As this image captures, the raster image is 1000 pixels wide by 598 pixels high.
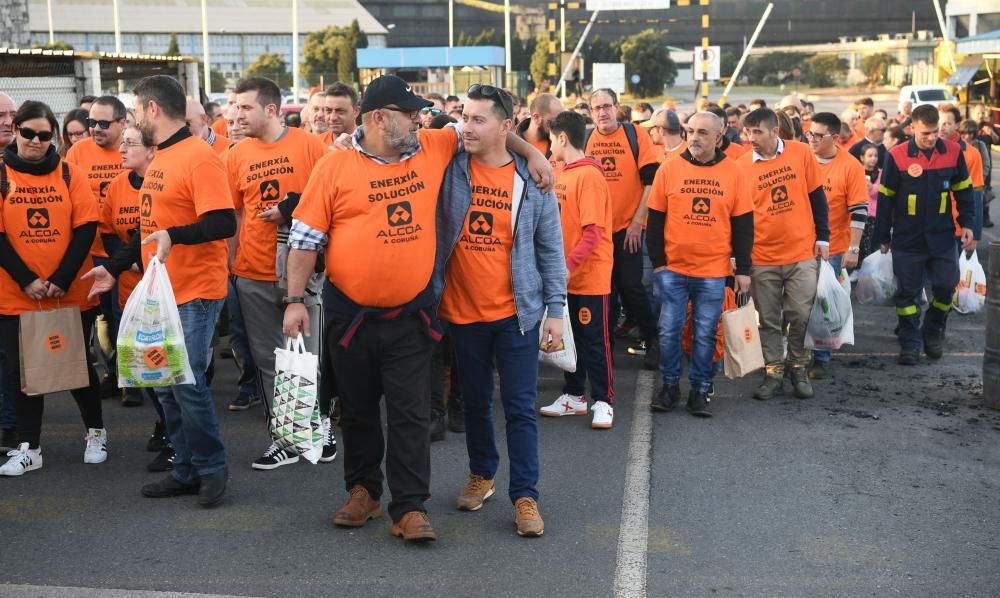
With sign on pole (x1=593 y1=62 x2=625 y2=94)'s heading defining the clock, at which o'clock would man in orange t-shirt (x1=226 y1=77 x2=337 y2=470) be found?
The man in orange t-shirt is roughly at 12 o'clock from the sign on pole.

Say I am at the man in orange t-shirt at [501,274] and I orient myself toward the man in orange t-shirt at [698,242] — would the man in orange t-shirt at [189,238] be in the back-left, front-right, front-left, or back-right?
back-left

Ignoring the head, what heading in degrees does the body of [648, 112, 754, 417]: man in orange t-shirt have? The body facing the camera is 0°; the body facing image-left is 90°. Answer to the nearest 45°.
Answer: approximately 0°

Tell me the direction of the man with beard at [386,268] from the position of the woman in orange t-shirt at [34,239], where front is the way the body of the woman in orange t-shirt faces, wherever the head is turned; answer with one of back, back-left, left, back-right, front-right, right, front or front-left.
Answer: front-left

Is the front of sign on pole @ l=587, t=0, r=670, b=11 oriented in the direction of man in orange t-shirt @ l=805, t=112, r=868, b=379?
yes

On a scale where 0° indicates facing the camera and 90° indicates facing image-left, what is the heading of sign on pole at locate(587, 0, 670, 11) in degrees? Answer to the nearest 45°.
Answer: approximately 0°

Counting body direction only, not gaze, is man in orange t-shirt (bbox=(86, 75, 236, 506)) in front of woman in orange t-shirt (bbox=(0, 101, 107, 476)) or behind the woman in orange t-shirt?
in front

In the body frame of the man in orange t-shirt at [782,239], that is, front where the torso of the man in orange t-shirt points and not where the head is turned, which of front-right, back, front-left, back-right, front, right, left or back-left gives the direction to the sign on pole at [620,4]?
back

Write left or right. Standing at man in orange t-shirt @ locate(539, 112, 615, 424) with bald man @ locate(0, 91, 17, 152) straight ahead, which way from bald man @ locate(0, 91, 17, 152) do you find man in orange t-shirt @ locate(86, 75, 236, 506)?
left
